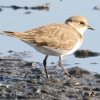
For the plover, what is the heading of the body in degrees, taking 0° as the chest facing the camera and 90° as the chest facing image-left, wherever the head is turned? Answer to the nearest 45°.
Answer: approximately 270°
